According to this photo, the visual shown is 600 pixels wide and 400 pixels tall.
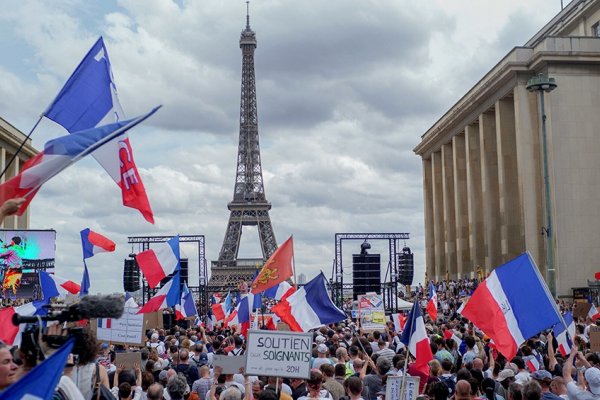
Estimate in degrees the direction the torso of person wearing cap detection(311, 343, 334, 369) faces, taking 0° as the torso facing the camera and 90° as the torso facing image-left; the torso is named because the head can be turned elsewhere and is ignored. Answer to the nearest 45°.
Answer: approximately 180°

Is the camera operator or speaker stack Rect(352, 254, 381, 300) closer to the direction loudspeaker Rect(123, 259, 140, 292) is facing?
the camera operator

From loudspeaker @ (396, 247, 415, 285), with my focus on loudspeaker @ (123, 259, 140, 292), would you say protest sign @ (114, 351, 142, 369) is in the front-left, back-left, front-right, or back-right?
front-left

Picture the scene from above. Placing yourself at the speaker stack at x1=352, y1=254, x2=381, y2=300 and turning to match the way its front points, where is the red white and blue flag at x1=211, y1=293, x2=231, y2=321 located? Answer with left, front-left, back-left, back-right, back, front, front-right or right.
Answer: front-right

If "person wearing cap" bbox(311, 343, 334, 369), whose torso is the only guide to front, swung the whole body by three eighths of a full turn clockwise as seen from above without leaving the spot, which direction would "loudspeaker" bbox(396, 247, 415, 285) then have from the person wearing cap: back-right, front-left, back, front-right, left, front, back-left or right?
back-left

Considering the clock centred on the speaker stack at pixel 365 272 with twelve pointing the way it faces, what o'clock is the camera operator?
The camera operator is roughly at 12 o'clock from the speaker stack.

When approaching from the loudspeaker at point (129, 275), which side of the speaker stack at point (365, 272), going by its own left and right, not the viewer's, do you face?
right

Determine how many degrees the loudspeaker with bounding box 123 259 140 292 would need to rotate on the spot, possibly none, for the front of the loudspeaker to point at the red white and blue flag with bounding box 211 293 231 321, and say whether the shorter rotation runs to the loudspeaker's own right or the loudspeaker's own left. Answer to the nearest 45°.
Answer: approximately 45° to the loudspeaker's own left

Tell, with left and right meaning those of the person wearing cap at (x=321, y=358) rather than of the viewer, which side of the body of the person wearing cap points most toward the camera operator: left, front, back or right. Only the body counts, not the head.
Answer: back

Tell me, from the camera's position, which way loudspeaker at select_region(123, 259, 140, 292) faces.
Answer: facing the viewer and to the left of the viewer

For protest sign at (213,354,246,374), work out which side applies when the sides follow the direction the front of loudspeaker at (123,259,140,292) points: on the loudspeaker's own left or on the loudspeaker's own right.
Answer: on the loudspeaker's own left

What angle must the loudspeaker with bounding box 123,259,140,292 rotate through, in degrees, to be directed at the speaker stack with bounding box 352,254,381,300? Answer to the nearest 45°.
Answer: approximately 90° to its left

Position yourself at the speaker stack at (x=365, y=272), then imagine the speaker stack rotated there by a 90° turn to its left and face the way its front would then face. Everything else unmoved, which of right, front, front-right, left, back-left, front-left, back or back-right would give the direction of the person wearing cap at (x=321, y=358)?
right

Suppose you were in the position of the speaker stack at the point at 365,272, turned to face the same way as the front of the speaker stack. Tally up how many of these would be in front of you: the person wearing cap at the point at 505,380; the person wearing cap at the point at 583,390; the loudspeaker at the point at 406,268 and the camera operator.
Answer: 3

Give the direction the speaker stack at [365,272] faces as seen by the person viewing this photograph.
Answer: facing the viewer

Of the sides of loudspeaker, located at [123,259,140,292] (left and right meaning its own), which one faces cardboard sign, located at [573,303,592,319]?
left

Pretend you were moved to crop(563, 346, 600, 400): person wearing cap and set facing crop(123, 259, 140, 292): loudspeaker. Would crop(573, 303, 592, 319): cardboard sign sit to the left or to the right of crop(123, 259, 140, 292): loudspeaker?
right

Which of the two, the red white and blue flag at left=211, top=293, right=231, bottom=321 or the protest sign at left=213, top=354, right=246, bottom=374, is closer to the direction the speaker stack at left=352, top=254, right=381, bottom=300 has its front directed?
the protest sign

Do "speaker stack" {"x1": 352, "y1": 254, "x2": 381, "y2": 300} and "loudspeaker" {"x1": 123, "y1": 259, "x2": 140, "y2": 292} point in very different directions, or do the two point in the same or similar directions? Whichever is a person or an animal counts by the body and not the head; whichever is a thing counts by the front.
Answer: same or similar directions
